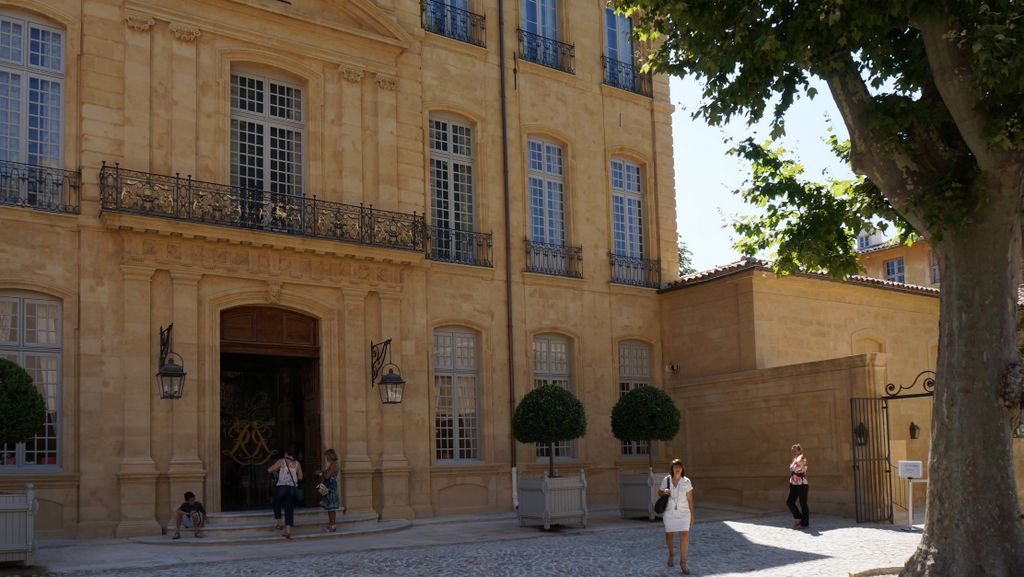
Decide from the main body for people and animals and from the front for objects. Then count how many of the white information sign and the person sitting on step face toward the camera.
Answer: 2

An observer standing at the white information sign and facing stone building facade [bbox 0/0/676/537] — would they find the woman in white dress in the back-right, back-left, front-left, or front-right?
front-left

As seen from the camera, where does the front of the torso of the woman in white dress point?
toward the camera

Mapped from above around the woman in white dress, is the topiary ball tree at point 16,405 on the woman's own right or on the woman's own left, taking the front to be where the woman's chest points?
on the woman's own right

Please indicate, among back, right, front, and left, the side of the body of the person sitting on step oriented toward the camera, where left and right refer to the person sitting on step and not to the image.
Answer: front

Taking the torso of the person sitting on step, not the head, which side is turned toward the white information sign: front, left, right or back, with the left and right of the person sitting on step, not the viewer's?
left

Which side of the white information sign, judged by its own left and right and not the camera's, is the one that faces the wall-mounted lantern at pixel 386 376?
right

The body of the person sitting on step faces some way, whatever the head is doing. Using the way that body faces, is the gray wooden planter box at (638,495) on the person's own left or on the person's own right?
on the person's own left

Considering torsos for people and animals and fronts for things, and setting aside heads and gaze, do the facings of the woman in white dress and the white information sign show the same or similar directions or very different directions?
same or similar directions

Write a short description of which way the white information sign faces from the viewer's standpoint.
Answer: facing the viewer

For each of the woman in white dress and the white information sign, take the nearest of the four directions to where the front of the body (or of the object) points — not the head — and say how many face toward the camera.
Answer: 2

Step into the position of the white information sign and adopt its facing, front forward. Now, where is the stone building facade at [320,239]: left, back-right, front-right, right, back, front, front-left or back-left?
right

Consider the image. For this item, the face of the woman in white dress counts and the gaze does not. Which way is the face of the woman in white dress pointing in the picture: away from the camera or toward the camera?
toward the camera

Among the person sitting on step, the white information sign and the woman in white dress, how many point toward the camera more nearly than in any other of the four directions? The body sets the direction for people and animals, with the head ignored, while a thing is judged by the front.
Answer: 3

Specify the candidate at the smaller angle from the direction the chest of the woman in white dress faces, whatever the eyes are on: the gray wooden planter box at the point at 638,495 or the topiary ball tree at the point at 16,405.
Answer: the topiary ball tree

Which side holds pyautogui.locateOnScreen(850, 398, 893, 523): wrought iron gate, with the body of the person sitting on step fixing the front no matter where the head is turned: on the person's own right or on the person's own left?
on the person's own left
